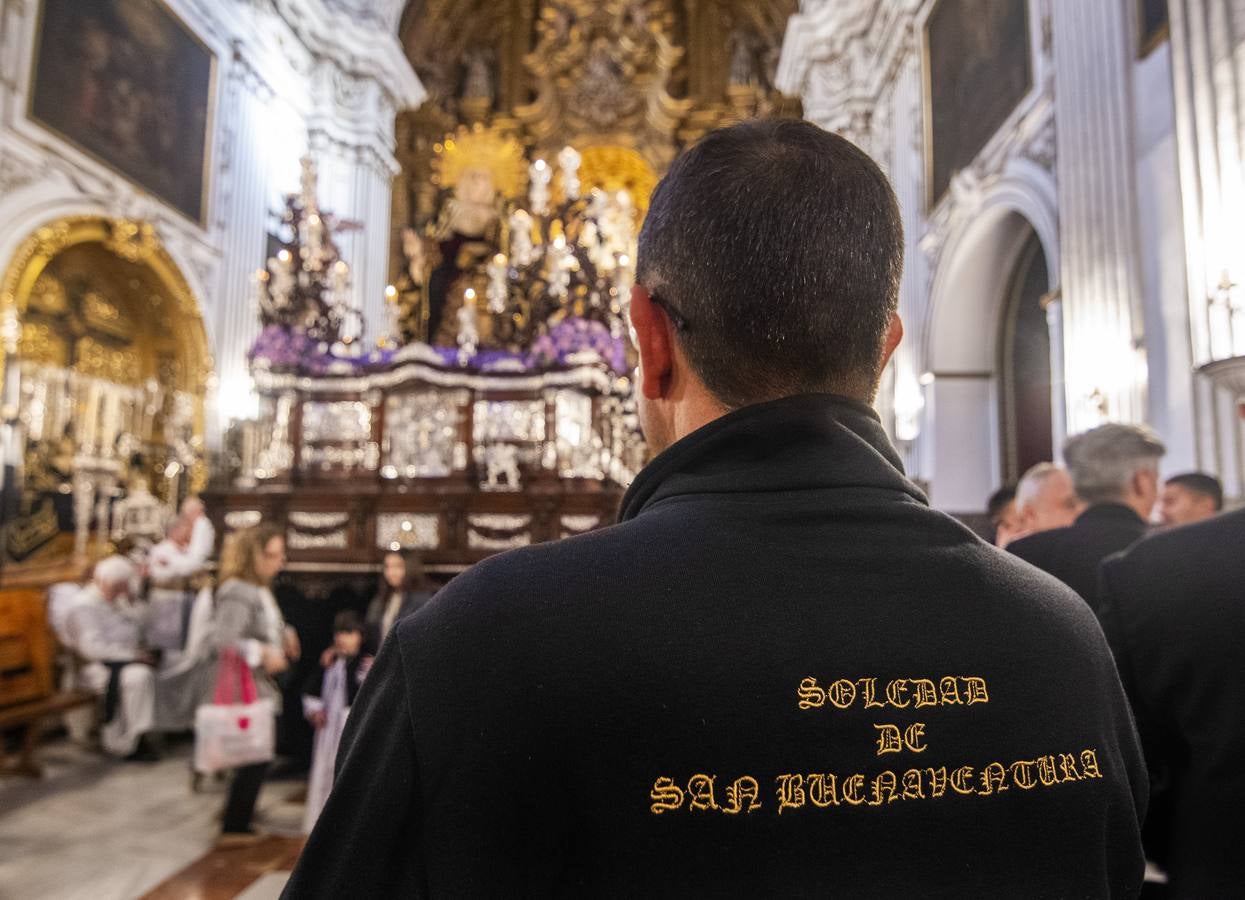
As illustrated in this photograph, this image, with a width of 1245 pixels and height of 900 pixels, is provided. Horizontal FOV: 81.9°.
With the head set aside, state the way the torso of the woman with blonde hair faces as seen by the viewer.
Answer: to the viewer's right

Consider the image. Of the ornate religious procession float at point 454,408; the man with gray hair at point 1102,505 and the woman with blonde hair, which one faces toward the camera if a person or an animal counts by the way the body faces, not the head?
the ornate religious procession float

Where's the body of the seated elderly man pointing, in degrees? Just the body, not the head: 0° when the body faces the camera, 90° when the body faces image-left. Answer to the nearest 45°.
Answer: approximately 315°

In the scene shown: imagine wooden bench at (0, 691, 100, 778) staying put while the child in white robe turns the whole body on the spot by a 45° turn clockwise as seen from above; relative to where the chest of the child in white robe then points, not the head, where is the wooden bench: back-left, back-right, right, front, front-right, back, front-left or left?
right

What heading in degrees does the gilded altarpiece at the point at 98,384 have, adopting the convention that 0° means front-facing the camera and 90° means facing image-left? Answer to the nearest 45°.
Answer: approximately 315°

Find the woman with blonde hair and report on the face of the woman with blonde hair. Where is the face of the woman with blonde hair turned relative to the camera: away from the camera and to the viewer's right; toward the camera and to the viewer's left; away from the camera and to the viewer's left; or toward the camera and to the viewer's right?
toward the camera and to the viewer's right

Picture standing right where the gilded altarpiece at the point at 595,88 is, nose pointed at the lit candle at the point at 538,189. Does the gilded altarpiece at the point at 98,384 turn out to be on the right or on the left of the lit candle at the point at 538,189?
right

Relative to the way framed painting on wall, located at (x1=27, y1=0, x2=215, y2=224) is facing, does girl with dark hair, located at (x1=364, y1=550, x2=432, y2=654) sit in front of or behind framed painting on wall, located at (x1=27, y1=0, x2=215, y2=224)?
in front

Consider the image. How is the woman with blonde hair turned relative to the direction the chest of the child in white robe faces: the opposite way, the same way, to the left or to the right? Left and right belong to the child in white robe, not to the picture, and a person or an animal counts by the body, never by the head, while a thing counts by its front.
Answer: to the left

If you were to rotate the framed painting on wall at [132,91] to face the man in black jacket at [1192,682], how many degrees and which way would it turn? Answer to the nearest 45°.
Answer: approximately 45° to its right

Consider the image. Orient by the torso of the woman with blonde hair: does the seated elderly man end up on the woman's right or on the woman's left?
on the woman's left

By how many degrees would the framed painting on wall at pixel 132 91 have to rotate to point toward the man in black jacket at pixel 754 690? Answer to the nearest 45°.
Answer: approximately 45° to its right

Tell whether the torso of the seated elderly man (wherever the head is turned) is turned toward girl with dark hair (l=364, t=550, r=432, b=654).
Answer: yes

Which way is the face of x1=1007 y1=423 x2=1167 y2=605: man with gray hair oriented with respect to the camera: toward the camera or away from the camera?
away from the camera

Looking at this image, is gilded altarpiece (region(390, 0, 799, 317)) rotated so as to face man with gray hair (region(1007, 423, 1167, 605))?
yes
